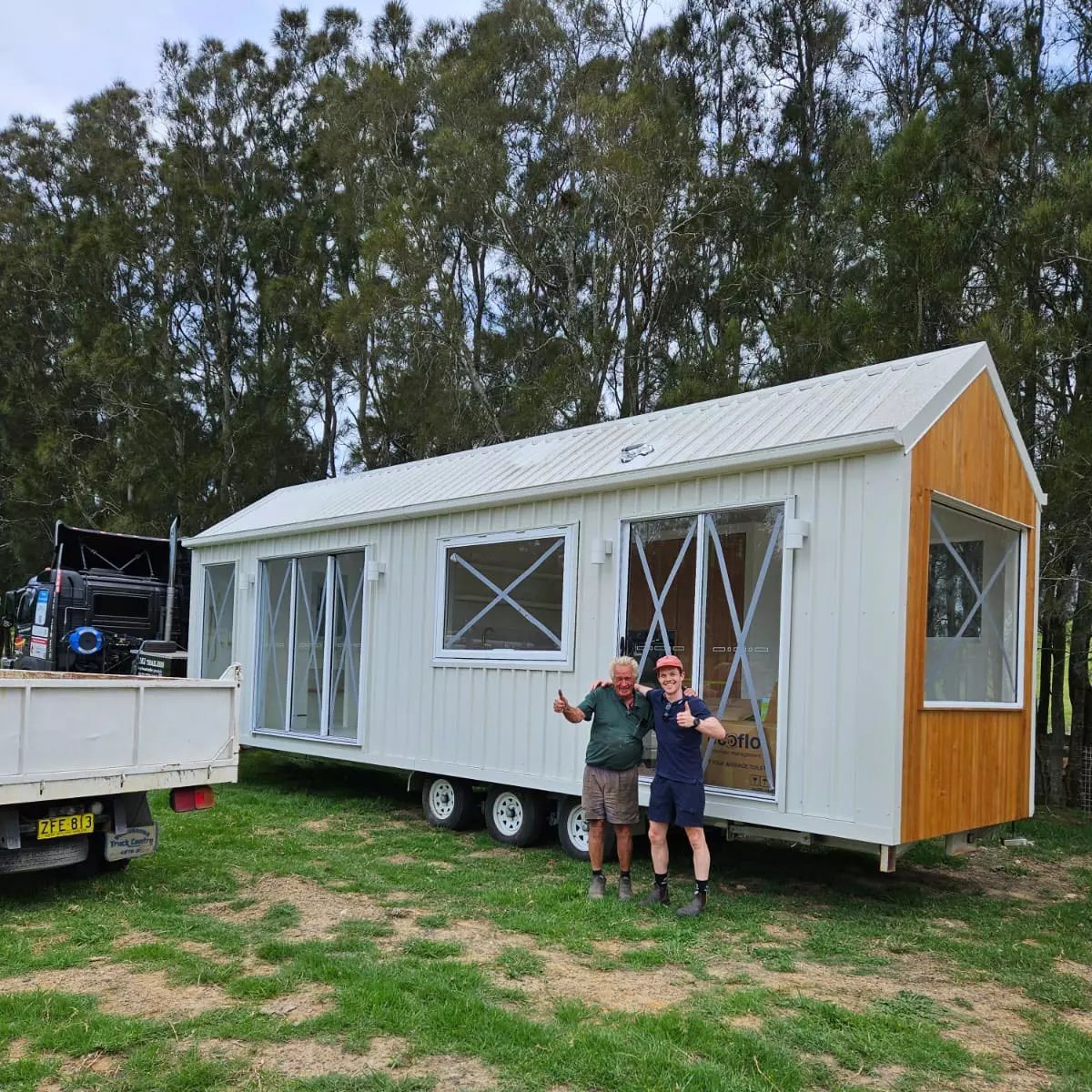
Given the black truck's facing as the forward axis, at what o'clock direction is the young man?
The young man is roughly at 7 o'clock from the black truck.

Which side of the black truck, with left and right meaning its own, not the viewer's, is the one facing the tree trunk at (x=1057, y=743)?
back

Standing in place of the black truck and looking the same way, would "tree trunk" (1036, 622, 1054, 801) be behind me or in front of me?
behind

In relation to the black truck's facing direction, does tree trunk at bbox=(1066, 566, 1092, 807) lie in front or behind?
behind

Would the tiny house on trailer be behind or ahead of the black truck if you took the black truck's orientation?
behind
